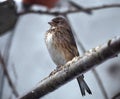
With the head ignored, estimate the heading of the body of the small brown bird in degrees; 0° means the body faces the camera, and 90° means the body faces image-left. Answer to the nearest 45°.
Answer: approximately 90°
